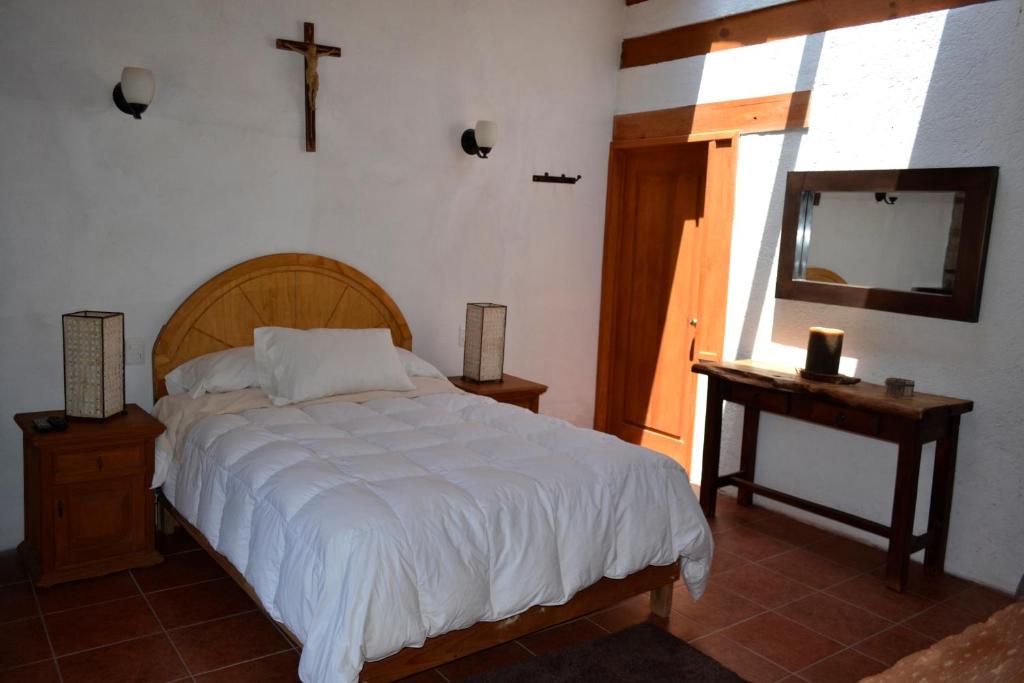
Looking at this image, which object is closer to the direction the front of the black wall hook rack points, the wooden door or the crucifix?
the wooden door

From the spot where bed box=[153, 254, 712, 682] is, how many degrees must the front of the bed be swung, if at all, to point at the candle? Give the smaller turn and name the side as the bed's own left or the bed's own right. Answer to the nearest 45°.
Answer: approximately 90° to the bed's own left

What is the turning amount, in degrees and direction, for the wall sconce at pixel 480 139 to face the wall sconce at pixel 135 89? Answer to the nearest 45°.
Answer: approximately 90° to its right

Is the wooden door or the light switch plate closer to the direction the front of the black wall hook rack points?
the wooden door

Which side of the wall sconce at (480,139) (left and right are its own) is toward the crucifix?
right

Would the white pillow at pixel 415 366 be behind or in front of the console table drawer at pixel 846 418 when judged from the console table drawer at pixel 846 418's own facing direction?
in front

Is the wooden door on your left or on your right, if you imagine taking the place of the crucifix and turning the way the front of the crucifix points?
on your left

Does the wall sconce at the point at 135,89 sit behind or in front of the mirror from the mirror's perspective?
in front

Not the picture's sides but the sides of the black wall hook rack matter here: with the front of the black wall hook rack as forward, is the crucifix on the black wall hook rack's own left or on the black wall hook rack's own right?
on the black wall hook rack's own right

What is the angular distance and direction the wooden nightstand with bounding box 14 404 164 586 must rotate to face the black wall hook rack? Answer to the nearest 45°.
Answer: approximately 45° to its left

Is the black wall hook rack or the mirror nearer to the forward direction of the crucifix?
the mirror

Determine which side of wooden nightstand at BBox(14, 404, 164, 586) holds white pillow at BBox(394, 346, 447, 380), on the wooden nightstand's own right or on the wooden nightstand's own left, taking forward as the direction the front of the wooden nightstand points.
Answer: on the wooden nightstand's own left
